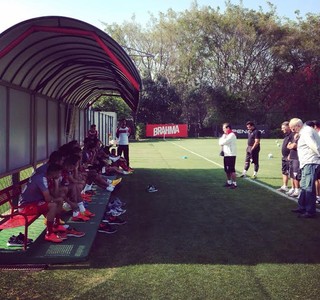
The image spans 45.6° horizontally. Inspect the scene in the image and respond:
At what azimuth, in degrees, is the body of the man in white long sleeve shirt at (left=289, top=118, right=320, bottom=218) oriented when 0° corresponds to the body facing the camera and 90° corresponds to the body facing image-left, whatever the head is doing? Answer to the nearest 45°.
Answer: approximately 90°

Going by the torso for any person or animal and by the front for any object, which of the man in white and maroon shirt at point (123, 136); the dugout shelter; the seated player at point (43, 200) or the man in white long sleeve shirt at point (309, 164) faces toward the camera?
the man in white and maroon shirt at point (123, 136)

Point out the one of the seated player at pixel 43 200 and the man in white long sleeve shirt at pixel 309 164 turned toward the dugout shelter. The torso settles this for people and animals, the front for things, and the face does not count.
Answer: the man in white long sleeve shirt

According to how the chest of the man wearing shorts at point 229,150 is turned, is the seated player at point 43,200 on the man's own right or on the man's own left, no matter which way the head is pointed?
on the man's own left

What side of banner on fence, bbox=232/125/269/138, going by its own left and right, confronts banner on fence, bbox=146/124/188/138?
right

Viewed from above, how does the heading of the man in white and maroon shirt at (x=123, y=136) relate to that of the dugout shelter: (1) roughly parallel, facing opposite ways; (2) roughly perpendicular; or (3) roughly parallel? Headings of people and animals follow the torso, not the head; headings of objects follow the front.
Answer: roughly perpendicular

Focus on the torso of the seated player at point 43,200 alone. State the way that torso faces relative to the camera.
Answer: to the viewer's right

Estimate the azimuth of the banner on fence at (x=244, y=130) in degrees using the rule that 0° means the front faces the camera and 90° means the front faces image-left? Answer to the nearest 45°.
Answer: approximately 0°

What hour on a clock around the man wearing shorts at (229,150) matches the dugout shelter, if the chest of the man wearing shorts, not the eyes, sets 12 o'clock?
The dugout shelter is roughly at 11 o'clock from the man wearing shorts.

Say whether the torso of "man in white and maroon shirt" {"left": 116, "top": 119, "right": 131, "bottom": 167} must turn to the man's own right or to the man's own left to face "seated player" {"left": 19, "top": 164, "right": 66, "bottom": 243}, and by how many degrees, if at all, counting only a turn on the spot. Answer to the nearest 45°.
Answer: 0° — they already face them

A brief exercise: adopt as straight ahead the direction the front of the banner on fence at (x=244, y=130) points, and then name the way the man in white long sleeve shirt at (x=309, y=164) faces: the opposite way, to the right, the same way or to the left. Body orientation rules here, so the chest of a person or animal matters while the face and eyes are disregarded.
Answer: to the right
